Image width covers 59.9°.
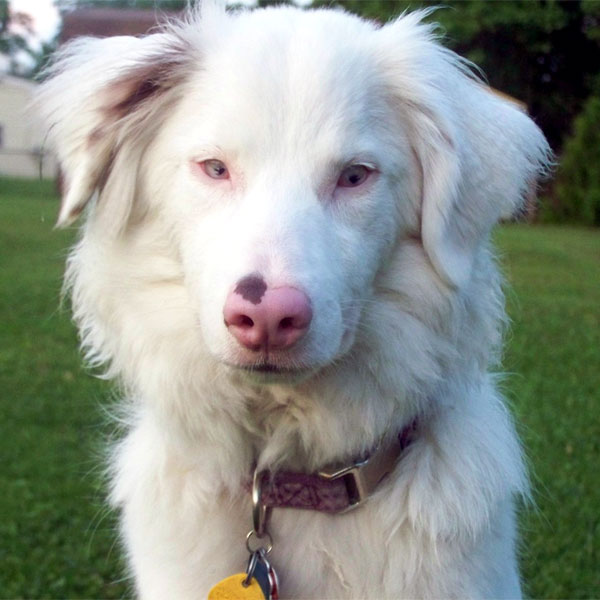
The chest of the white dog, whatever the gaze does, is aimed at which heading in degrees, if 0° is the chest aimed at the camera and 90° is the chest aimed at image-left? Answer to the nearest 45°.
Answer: approximately 0°
